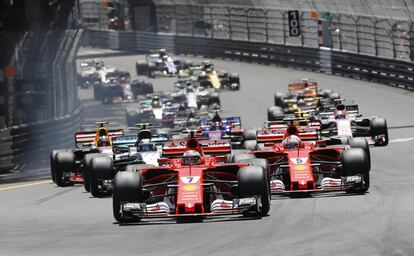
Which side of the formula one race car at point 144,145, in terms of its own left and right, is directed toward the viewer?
front

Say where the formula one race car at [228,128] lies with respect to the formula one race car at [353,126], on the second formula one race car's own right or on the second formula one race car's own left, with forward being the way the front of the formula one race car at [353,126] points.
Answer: on the second formula one race car's own right

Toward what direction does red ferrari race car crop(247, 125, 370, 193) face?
toward the camera

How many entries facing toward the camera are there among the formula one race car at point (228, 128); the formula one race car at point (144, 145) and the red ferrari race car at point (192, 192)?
3

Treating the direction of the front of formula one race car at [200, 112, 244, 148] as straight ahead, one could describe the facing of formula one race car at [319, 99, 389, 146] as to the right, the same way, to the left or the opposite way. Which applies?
the same way

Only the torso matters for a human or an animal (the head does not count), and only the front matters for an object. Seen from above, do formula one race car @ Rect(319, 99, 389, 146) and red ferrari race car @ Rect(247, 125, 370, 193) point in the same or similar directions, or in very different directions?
same or similar directions

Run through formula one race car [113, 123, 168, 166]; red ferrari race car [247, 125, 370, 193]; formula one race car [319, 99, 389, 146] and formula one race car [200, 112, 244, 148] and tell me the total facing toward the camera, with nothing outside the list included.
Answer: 4

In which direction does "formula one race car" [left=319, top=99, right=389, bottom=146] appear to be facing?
toward the camera

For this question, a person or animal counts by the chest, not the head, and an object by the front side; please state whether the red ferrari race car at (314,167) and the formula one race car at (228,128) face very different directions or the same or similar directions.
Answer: same or similar directions

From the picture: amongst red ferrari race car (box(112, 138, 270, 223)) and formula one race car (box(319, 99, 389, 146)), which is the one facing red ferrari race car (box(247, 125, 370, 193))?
the formula one race car

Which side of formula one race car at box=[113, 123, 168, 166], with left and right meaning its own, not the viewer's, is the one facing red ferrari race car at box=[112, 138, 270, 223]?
front

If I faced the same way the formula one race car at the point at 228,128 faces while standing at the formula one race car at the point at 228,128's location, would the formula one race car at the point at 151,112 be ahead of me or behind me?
behind
